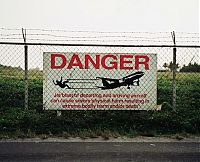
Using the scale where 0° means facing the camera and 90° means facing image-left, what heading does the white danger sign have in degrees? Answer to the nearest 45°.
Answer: approximately 0°
